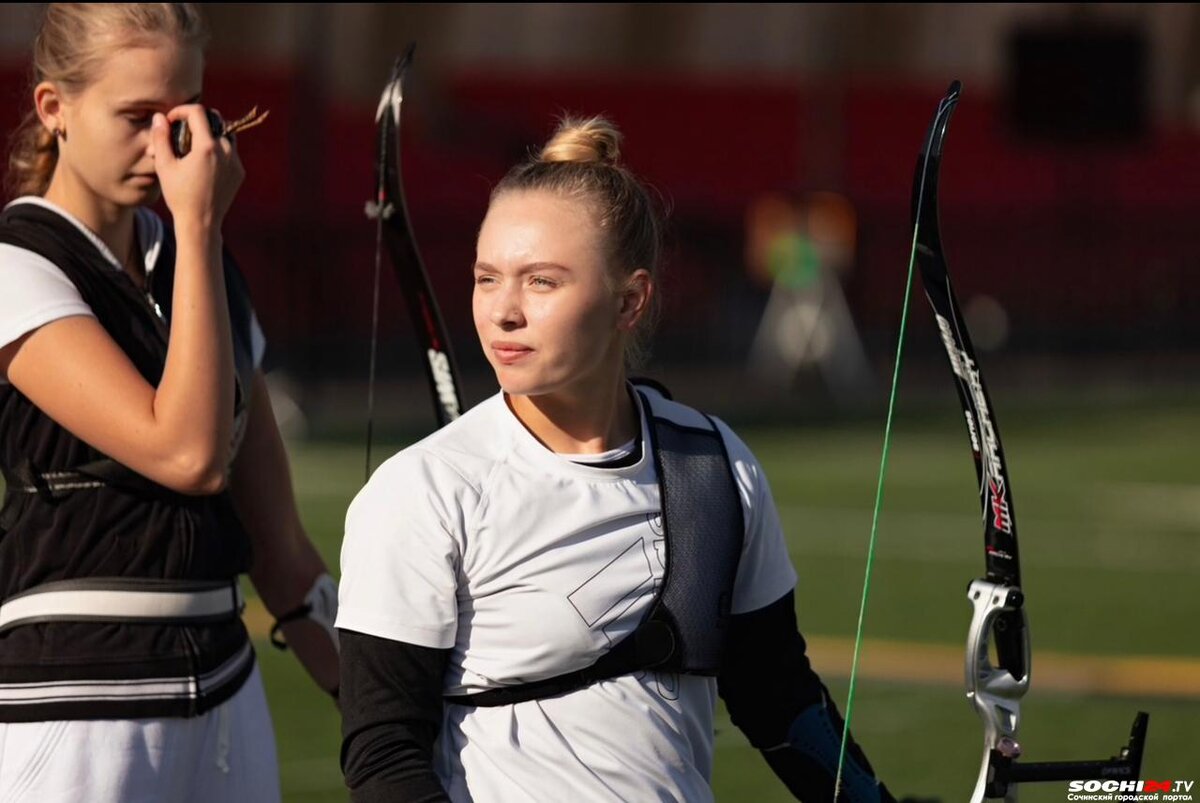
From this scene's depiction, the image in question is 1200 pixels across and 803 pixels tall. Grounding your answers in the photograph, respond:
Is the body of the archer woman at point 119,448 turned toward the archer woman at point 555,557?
yes

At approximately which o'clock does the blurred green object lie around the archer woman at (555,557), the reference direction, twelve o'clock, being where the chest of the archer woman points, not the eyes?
The blurred green object is roughly at 6 o'clock from the archer woman.

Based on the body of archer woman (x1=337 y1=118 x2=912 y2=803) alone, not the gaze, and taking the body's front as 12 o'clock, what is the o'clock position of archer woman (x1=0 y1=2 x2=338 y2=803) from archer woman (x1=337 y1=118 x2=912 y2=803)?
archer woman (x1=0 y1=2 x2=338 y2=803) is roughly at 4 o'clock from archer woman (x1=337 y1=118 x2=912 y2=803).

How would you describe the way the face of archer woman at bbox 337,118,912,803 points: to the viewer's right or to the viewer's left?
to the viewer's left

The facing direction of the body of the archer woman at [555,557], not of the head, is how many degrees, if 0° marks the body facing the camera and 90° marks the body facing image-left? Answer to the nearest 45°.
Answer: approximately 0°

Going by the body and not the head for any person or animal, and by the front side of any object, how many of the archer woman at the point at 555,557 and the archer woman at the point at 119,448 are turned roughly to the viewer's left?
0

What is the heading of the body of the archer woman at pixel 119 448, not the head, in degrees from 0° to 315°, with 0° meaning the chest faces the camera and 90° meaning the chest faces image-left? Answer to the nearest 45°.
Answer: approximately 315°

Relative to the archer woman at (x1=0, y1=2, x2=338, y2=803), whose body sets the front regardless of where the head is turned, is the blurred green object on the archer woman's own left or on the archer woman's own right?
on the archer woman's own left
